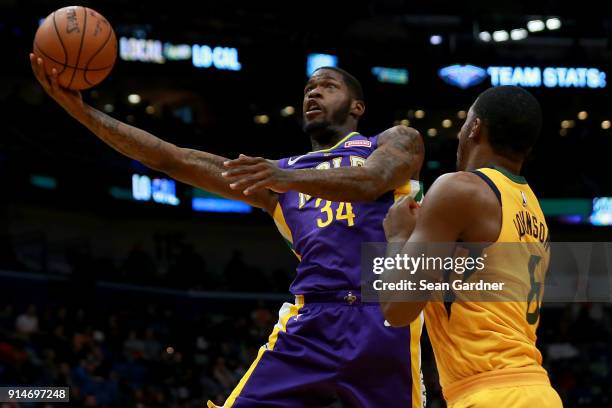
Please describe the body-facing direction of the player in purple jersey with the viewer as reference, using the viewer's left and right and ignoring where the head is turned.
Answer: facing the viewer

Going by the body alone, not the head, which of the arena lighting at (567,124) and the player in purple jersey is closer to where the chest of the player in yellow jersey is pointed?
the player in purple jersey

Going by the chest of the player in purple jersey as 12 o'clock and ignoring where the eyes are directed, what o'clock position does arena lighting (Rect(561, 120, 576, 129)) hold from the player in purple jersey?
The arena lighting is roughly at 7 o'clock from the player in purple jersey.

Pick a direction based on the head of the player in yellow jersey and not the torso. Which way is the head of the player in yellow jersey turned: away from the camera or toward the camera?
away from the camera

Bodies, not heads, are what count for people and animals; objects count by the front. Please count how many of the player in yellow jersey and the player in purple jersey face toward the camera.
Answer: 1

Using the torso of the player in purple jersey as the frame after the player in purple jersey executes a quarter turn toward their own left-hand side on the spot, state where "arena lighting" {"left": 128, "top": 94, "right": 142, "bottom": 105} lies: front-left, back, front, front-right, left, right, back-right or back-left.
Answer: left

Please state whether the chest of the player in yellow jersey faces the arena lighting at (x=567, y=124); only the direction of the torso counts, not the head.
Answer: no

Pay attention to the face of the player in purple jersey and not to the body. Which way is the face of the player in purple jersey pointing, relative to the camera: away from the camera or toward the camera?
toward the camera

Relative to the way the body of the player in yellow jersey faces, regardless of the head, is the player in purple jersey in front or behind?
in front

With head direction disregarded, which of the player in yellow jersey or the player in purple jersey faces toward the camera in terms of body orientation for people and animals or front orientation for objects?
the player in purple jersey

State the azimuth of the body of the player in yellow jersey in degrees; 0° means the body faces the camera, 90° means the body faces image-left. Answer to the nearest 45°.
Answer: approximately 135°

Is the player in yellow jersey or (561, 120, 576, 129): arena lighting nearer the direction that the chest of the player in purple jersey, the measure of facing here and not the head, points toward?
the player in yellow jersey
